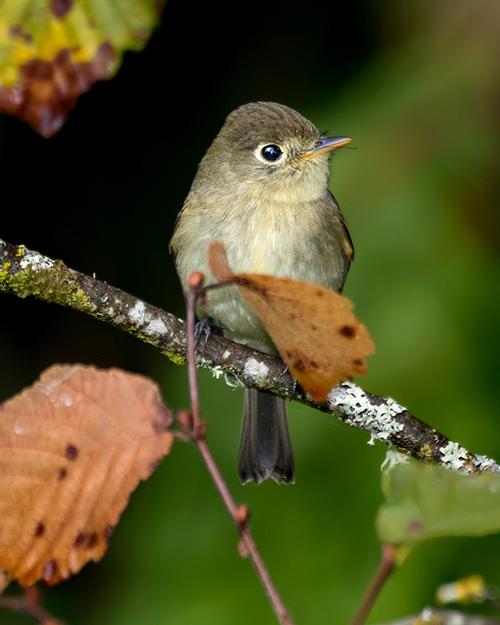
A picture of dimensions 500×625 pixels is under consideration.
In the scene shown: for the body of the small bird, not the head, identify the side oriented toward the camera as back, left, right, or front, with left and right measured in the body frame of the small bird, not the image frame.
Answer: front
